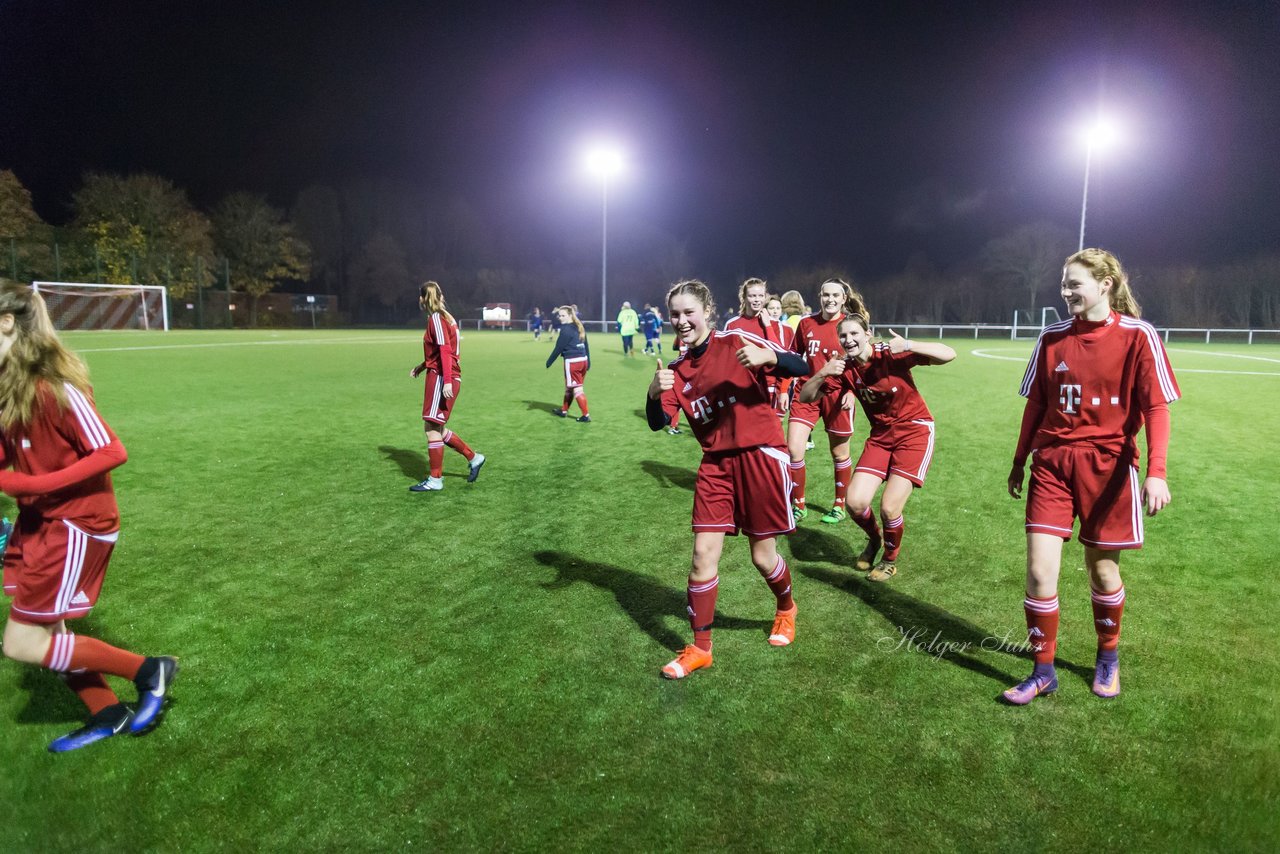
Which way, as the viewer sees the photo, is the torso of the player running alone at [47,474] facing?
to the viewer's left

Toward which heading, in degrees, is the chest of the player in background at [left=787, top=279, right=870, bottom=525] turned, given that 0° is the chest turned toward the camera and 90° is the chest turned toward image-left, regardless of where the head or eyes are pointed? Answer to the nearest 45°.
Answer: approximately 0°

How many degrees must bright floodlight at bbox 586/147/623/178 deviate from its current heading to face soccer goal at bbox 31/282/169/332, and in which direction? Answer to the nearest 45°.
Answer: approximately 90° to its right
